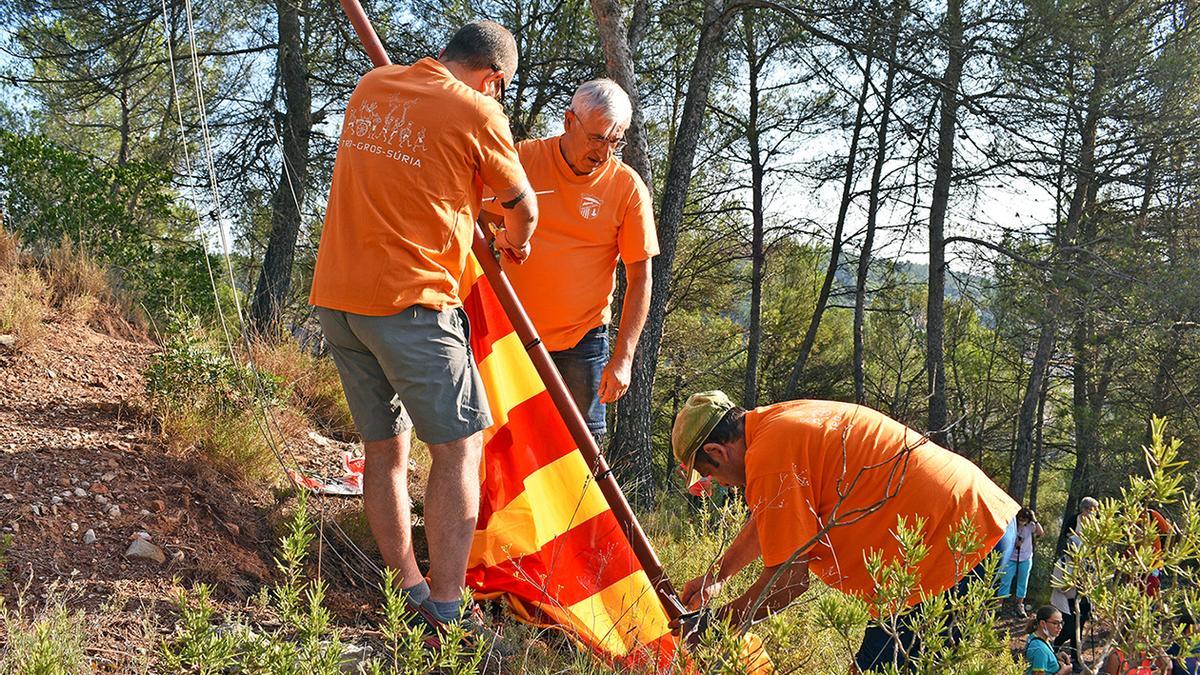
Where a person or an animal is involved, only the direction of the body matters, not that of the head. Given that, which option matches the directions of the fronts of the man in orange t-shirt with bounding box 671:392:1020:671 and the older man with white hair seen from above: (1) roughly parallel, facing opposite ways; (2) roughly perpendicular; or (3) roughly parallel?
roughly perpendicular

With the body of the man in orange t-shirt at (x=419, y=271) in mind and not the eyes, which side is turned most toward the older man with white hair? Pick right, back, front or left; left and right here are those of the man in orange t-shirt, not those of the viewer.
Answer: front

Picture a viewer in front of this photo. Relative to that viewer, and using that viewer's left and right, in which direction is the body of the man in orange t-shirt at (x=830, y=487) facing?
facing to the left of the viewer

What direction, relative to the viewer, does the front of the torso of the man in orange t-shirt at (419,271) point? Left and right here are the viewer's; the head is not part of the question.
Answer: facing away from the viewer and to the right of the viewer

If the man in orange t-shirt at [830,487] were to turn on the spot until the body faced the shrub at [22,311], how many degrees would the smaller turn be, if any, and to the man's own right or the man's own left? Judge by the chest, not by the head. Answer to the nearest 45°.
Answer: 0° — they already face it

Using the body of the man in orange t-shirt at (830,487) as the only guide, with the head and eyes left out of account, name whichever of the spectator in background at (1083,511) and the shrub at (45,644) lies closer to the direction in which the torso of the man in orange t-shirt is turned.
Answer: the shrub

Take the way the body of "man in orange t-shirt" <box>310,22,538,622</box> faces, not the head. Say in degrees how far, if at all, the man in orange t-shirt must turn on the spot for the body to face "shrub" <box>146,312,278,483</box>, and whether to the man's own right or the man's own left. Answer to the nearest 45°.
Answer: approximately 90° to the man's own left

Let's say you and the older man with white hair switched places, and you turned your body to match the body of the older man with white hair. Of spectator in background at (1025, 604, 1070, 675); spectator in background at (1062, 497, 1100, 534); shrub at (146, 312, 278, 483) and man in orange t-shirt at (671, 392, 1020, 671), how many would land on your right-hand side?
1

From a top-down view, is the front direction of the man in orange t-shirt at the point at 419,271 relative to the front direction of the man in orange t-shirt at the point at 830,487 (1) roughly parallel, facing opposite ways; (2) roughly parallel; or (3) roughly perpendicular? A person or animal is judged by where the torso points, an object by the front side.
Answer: roughly perpendicular

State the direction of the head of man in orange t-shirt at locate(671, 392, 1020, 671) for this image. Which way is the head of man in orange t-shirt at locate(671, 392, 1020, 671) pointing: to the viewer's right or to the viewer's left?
to the viewer's left

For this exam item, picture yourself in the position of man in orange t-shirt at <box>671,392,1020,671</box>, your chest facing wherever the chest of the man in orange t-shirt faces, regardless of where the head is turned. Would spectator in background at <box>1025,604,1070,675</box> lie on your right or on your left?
on your right

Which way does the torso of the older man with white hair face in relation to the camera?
toward the camera

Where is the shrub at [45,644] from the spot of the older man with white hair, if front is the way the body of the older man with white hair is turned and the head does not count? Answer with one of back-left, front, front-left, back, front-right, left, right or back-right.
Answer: front-right

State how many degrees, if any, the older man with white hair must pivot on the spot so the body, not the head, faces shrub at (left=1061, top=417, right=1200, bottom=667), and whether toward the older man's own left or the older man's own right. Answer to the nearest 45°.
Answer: approximately 45° to the older man's own left

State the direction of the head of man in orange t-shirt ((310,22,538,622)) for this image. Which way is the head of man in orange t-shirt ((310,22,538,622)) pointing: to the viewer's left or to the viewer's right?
to the viewer's right
